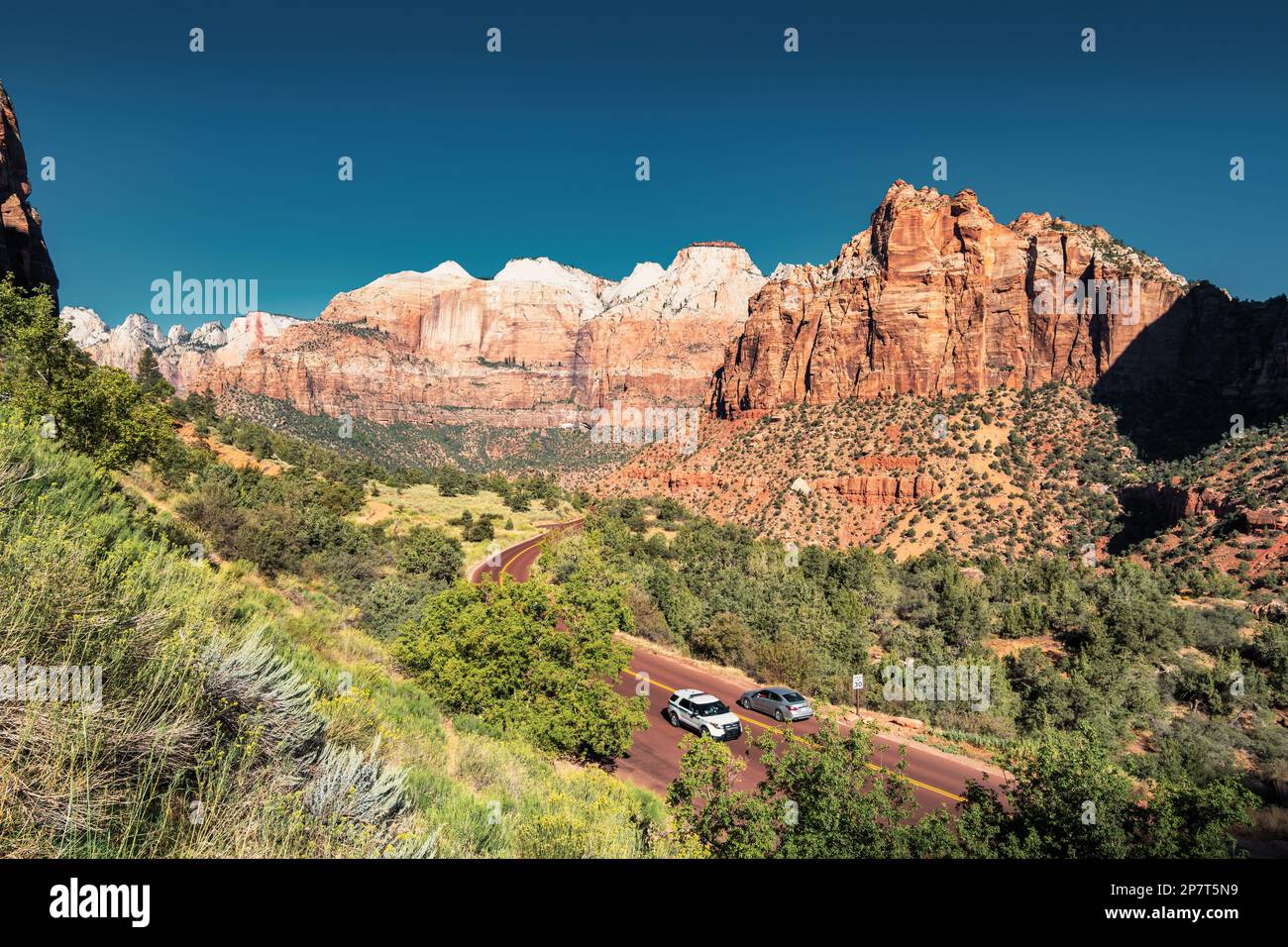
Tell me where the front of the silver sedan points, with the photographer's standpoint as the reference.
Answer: facing away from the viewer and to the left of the viewer

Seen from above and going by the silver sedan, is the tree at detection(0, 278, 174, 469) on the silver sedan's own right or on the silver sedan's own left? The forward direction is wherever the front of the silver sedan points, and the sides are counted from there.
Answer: on the silver sedan's own left

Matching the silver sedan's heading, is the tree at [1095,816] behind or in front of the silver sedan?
behind
